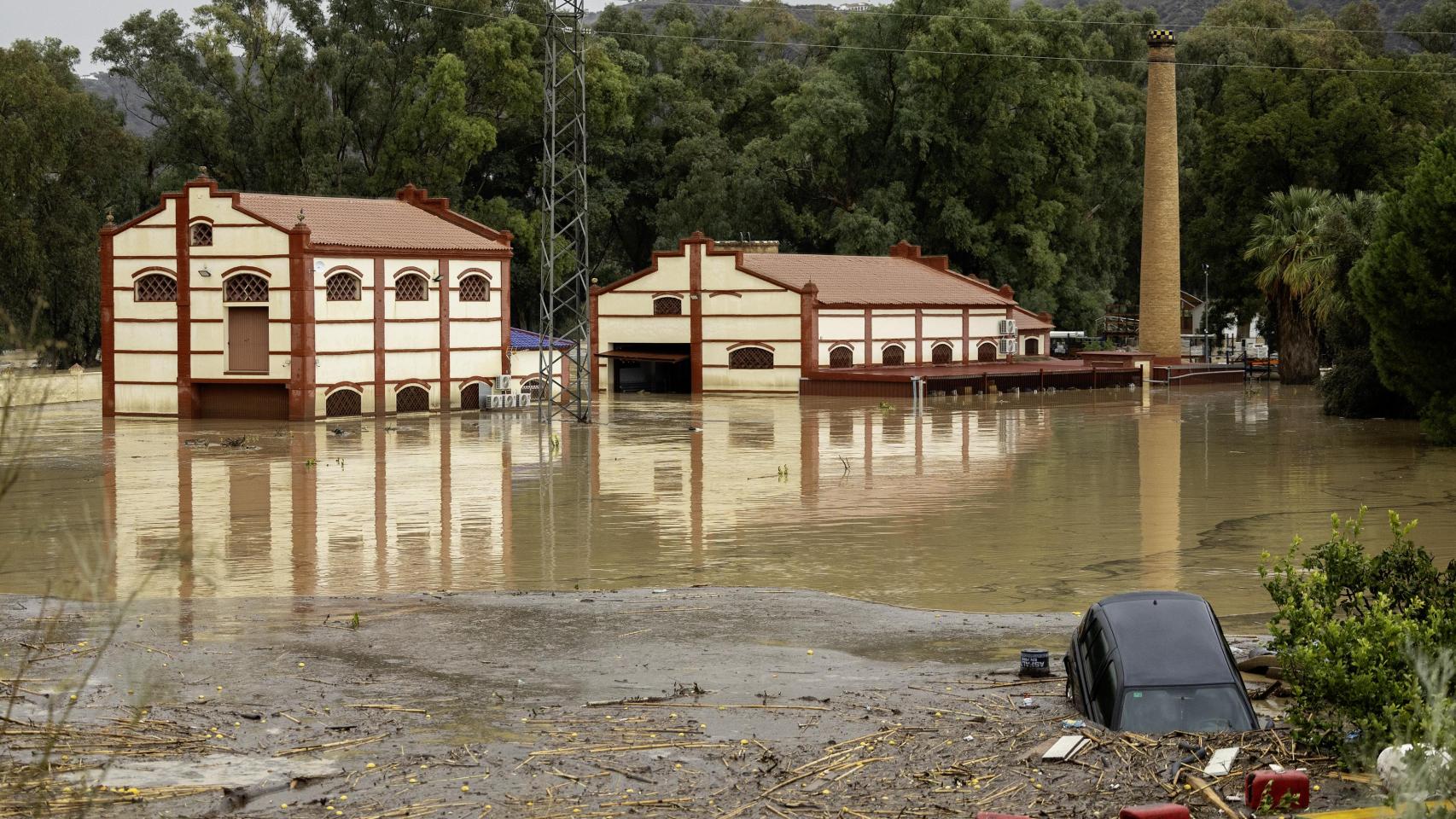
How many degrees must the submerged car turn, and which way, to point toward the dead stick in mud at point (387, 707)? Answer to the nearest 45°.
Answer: approximately 90° to its right

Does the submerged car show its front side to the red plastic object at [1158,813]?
yes

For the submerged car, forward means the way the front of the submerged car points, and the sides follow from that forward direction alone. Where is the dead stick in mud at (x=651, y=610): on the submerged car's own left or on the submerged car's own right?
on the submerged car's own right

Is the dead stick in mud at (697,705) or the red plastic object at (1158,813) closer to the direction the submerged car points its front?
the red plastic object

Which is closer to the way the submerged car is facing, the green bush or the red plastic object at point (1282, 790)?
the red plastic object

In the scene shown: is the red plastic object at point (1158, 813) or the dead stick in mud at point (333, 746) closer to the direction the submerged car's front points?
the red plastic object

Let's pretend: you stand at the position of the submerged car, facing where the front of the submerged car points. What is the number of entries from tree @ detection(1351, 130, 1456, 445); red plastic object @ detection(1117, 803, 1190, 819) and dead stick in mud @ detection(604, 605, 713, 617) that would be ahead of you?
1

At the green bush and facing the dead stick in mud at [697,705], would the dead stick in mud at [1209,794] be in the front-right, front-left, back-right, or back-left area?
front-left

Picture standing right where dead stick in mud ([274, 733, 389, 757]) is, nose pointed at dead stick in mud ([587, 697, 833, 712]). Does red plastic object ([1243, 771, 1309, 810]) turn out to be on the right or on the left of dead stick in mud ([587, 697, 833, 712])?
right

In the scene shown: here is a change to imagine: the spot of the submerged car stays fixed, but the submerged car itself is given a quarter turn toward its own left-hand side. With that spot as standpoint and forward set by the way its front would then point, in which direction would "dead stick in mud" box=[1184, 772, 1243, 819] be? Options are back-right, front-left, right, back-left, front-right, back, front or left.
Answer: right

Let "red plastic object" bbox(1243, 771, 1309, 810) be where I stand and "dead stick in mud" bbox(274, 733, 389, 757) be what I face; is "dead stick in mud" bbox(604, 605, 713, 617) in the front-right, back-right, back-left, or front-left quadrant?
front-right

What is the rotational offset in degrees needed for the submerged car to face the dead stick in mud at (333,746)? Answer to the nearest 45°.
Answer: approximately 90° to its right

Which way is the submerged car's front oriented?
toward the camera

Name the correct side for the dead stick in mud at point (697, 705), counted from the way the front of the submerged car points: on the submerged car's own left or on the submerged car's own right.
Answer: on the submerged car's own right

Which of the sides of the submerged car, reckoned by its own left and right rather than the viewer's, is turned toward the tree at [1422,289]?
back
